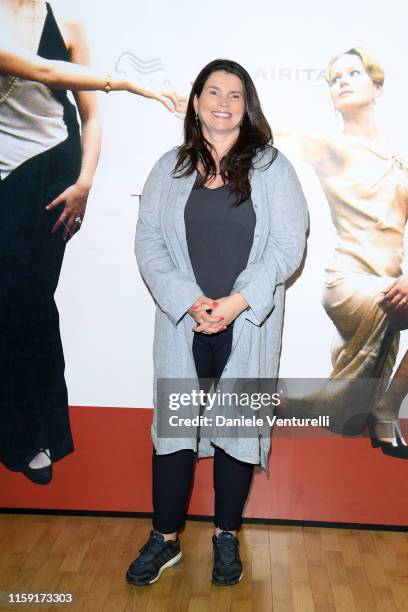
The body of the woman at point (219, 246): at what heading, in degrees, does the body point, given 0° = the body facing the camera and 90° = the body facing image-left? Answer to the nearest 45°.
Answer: approximately 0°
